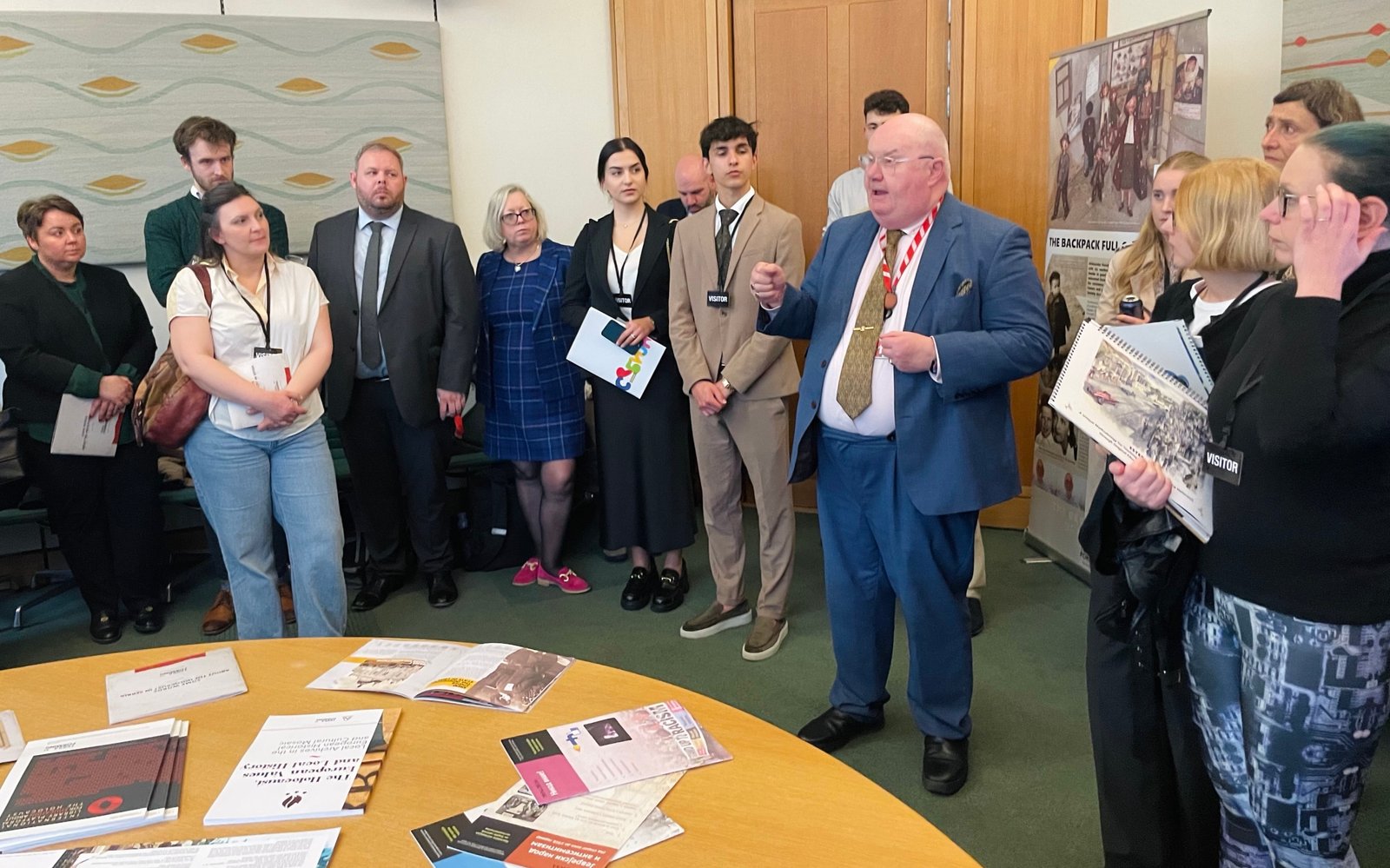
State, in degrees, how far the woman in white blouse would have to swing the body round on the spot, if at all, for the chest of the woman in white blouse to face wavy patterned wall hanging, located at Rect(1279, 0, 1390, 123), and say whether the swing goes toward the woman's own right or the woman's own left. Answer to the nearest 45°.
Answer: approximately 45° to the woman's own left

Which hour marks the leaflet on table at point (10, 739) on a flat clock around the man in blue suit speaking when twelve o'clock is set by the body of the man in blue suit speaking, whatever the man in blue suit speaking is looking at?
The leaflet on table is roughly at 12 o'clock from the man in blue suit speaking.

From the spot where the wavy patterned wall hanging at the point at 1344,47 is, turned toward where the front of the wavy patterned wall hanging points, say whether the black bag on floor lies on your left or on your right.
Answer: on your right

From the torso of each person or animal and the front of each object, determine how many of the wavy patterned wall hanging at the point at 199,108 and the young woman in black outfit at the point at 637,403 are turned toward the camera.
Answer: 2

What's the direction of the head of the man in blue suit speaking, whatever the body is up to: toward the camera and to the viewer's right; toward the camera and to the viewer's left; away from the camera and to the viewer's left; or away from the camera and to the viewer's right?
toward the camera and to the viewer's left

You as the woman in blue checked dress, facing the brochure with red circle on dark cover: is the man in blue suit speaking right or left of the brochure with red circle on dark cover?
left

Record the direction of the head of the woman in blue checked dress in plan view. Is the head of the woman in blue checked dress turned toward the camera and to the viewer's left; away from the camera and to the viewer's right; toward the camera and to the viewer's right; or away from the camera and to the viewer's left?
toward the camera and to the viewer's right

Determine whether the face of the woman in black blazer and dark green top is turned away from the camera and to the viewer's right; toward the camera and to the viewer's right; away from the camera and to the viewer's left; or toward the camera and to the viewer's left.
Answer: toward the camera and to the viewer's right

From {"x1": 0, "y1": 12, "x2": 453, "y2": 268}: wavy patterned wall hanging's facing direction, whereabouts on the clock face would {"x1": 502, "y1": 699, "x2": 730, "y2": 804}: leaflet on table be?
The leaflet on table is roughly at 12 o'clock from the wavy patterned wall hanging.

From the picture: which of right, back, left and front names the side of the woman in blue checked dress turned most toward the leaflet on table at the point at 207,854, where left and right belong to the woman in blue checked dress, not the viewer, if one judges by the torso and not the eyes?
front

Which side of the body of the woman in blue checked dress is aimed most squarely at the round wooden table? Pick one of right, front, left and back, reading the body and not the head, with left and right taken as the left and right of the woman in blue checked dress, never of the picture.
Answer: front

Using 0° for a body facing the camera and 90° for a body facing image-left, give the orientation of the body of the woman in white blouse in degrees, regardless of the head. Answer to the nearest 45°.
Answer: approximately 315°

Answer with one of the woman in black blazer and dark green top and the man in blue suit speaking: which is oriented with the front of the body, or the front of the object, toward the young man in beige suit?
the woman in black blazer and dark green top

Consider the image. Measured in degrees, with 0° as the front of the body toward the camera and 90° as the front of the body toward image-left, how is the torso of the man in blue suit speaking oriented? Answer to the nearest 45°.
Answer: approximately 45°

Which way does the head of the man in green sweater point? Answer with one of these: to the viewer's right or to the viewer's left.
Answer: to the viewer's right
